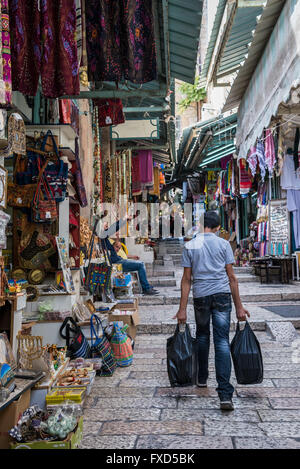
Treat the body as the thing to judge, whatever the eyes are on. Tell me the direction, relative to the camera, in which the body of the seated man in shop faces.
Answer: to the viewer's right

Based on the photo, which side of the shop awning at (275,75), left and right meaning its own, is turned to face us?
left

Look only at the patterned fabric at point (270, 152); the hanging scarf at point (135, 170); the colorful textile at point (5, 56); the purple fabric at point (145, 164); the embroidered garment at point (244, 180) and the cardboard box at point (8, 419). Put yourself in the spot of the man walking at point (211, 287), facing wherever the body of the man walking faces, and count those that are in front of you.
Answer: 4

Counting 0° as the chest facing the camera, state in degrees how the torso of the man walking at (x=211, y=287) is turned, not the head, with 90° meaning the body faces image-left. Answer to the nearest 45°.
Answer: approximately 180°

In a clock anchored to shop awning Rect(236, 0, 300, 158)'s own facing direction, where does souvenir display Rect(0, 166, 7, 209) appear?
The souvenir display is roughly at 10 o'clock from the shop awning.

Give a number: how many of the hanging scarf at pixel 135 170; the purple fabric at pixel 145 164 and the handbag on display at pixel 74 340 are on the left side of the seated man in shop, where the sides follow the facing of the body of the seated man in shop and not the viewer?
2

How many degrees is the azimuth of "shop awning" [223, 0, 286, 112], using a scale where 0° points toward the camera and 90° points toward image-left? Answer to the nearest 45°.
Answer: approximately 90°

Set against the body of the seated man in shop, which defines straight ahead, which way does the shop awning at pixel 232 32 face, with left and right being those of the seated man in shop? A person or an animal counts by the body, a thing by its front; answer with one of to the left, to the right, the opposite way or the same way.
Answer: the opposite way

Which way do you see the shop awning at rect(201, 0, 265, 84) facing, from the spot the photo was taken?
facing to the left of the viewer

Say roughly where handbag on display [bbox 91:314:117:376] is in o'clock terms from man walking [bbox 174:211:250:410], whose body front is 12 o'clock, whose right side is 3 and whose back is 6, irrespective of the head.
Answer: The handbag on display is roughly at 10 o'clock from the man walking.
